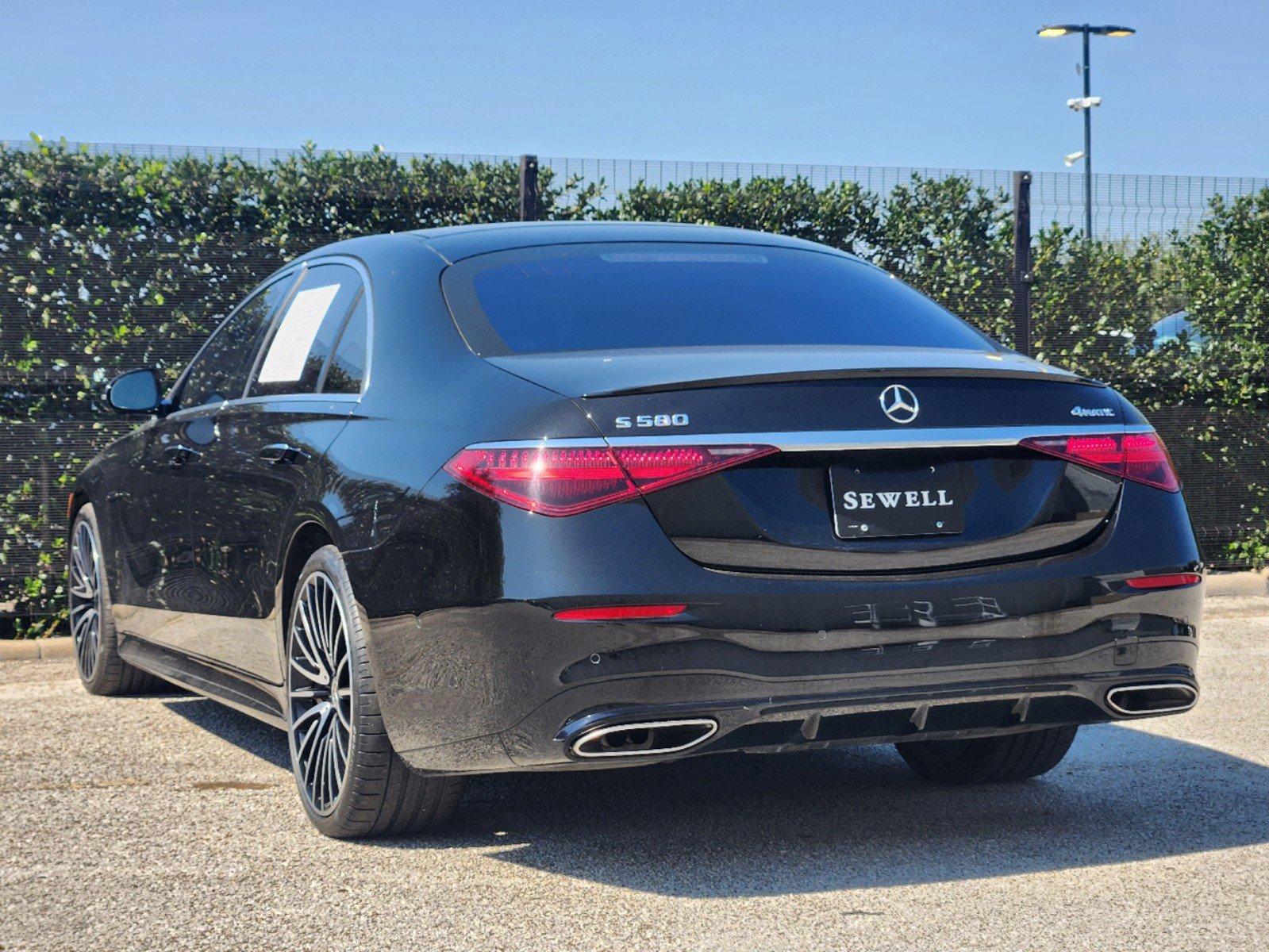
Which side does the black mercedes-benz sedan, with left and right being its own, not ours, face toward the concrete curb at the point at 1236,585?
right

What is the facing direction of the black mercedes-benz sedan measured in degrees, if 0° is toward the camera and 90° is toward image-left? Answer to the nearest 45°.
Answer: approximately 135°

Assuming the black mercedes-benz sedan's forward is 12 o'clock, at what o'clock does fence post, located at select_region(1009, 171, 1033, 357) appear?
The fence post is roughly at 2 o'clock from the black mercedes-benz sedan.

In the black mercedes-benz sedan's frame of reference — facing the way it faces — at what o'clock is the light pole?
The light pole is roughly at 2 o'clock from the black mercedes-benz sedan.

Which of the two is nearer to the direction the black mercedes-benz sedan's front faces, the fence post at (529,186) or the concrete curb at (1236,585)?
the fence post

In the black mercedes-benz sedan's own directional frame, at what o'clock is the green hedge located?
The green hedge is roughly at 1 o'clock from the black mercedes-benz sedan.

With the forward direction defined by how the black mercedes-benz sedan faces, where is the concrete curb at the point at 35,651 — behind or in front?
in front
